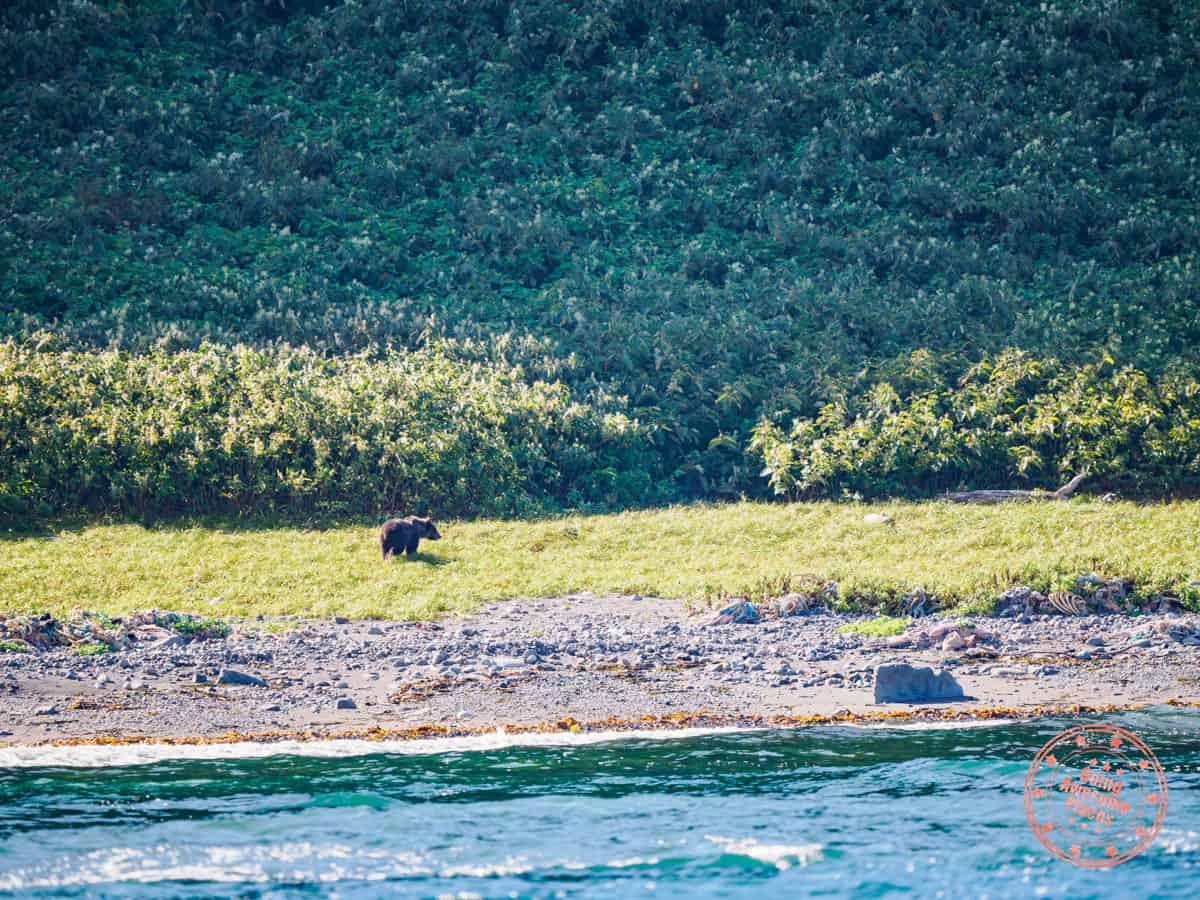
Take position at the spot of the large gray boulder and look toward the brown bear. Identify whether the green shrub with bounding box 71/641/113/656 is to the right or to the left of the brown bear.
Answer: left

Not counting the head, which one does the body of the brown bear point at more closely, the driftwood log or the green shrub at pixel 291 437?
the driftwood log

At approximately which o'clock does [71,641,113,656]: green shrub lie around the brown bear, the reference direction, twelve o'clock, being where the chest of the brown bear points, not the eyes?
The green shrub is roughly at 4 o'clock from the brown bear.

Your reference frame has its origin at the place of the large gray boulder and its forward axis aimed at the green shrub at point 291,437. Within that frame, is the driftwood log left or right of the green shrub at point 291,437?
right

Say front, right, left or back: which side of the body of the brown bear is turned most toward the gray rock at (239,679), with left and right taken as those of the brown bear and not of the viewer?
right

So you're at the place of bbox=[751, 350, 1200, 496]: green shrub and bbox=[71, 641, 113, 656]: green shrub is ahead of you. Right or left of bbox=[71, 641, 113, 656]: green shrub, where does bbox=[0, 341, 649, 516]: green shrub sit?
right

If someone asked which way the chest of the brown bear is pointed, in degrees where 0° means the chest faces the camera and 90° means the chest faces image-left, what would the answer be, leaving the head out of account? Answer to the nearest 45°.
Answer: approximately 270°

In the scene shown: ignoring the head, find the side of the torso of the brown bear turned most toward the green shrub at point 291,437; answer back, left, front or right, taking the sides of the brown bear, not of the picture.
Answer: left

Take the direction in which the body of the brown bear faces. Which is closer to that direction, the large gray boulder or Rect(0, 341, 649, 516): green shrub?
the large gray boulder

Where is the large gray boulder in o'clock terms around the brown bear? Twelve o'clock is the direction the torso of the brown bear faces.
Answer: The large gray boulder is roughly at 2 o'clock from the brown bear.

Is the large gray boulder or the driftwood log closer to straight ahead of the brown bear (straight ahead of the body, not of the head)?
the driftwood log
